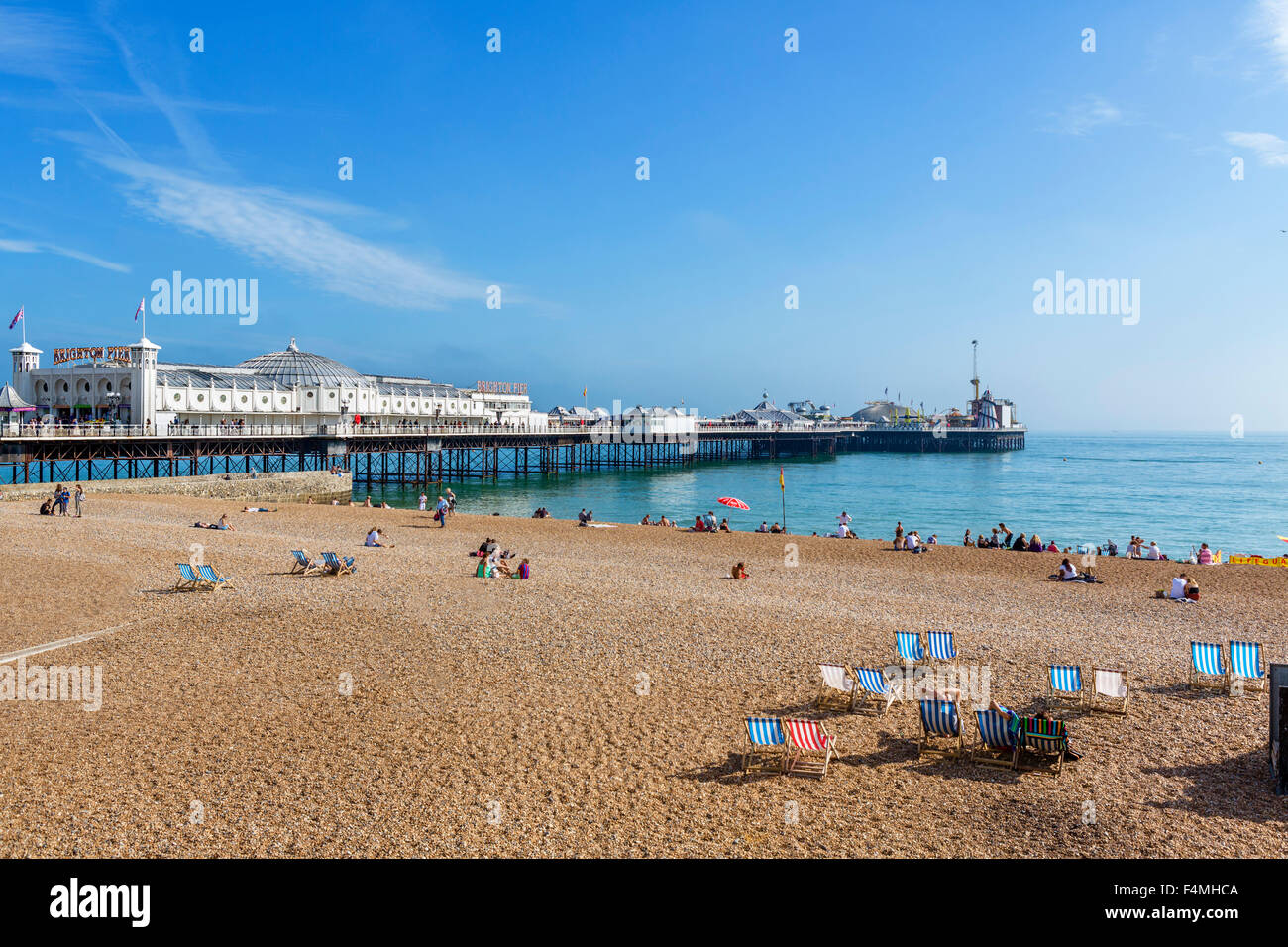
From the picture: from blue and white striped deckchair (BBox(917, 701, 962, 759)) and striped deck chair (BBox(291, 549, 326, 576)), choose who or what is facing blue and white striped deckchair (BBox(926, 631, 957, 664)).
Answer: blue and white striped deckchair (BBox(917, 701, 962, 759))

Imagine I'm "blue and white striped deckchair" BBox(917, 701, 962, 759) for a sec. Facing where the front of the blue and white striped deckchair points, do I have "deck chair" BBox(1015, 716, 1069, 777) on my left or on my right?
on my right

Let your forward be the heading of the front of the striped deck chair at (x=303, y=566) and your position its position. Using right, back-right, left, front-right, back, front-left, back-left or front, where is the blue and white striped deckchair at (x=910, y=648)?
right

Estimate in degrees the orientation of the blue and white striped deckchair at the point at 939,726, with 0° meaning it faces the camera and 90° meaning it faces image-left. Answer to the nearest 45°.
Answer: approximately 180°

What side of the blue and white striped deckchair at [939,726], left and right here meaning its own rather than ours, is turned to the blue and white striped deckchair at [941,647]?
front

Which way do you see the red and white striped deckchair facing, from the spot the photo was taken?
facing away from the viewer and to the right of the viewer

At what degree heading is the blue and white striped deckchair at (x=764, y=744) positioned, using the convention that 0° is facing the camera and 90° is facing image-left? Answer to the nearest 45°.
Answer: approximately 180°

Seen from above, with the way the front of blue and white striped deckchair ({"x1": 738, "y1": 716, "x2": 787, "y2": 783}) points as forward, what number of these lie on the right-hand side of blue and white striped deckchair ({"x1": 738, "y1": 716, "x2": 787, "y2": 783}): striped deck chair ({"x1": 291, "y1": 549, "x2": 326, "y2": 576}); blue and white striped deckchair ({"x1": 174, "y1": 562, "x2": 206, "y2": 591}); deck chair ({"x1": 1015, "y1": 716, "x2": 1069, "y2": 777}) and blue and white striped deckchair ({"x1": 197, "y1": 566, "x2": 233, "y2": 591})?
1

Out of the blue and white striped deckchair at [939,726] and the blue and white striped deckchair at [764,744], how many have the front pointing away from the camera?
2
